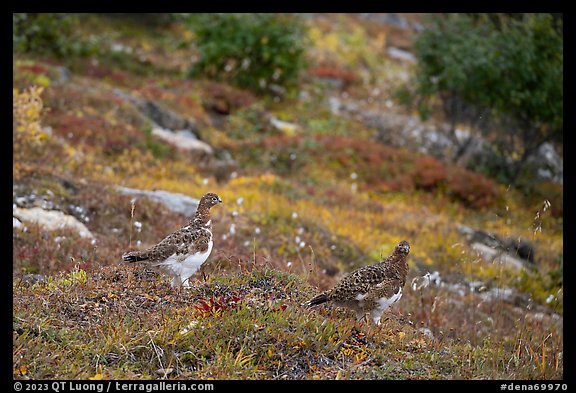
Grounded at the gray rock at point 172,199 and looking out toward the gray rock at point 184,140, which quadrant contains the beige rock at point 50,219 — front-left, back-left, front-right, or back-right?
back-left

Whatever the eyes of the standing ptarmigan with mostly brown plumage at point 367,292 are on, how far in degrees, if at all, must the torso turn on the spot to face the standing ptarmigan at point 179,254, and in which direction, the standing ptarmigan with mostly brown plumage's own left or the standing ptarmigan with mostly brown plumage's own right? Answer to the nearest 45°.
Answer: approximately 180°

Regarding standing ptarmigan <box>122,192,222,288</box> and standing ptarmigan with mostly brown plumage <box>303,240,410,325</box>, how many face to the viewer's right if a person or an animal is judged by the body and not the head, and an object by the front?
2

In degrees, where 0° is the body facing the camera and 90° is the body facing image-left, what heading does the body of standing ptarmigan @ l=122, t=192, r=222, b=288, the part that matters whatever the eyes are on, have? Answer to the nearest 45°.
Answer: approximately 270°

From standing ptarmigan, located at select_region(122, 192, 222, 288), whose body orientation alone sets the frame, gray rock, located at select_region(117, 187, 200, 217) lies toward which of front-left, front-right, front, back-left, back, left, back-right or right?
left

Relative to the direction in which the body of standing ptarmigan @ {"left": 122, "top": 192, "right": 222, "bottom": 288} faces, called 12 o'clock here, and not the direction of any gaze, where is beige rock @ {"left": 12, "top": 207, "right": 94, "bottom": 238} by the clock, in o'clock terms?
The beige rock is roughly at 8 o'clock from the standing ptarmigan.

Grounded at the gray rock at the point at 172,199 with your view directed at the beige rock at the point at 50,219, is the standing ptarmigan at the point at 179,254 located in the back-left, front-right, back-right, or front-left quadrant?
front-left

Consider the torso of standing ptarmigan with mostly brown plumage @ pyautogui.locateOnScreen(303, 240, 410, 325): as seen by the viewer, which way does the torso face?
to the viewer's right

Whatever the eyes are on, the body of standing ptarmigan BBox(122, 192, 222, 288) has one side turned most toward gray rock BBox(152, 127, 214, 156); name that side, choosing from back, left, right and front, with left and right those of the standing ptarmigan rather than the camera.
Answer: left
